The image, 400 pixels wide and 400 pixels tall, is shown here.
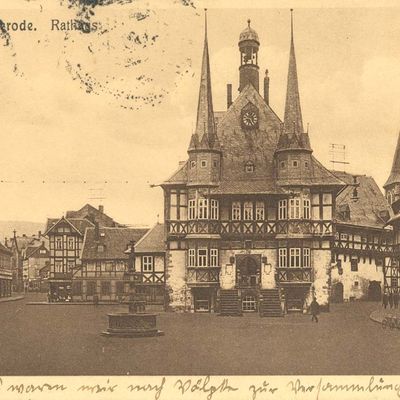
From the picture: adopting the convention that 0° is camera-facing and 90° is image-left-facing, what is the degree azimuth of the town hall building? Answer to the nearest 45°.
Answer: approximately 0°

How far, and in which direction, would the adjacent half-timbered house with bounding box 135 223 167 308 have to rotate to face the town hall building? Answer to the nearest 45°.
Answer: approximately 45° to its left

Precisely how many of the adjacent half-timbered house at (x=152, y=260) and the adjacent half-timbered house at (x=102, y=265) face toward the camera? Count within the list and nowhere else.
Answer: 2

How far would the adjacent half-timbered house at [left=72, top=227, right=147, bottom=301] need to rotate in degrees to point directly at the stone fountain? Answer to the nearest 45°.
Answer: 0° — it already faces it

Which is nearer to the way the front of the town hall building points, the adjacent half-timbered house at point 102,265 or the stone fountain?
the stone fountain

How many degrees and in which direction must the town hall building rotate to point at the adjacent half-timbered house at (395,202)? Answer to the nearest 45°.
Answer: approximately 45° to its left

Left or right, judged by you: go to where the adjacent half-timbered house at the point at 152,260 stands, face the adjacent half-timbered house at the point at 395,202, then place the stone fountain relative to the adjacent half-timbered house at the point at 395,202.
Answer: right
